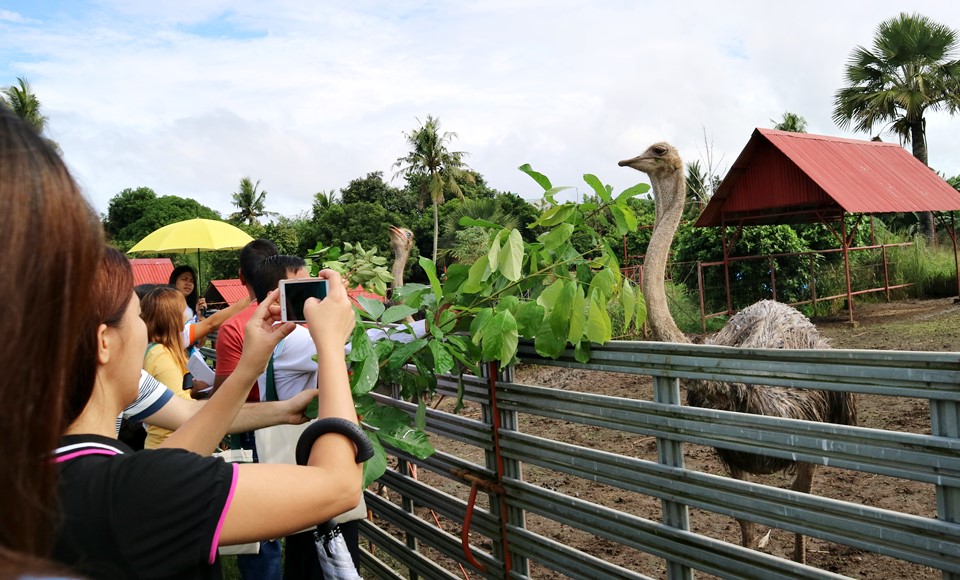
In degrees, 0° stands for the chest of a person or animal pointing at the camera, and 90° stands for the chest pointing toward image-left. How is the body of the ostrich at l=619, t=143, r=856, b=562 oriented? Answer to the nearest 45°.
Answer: approximately 90°

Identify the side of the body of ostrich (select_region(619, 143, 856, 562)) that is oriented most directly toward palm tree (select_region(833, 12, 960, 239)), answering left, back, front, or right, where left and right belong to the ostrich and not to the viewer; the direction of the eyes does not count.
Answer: right

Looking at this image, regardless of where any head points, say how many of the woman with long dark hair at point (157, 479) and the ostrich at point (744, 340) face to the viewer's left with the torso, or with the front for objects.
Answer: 1

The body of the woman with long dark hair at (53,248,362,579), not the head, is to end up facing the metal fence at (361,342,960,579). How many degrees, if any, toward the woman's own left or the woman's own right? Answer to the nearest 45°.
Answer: approximately 45° to the woman's own right

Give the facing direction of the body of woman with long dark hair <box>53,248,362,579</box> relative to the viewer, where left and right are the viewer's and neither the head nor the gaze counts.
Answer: facing away from the viewer and to the right of the viewer

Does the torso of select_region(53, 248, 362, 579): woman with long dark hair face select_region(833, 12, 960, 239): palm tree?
yes

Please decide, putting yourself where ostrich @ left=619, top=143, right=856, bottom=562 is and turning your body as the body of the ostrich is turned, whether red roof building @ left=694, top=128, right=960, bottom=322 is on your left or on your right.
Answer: on your right
